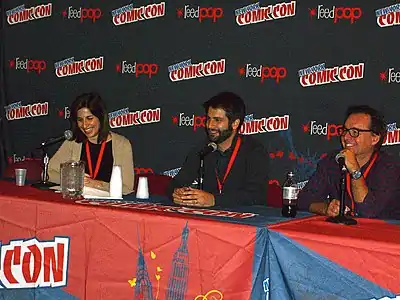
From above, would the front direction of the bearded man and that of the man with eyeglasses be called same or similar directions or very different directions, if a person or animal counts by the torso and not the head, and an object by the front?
same or similar directions

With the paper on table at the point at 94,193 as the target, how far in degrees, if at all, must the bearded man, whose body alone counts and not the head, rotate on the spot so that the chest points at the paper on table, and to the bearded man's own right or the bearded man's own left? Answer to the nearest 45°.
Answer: approximately 45° to the bearded man's own right

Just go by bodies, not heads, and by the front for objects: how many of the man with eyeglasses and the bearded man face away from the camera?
0

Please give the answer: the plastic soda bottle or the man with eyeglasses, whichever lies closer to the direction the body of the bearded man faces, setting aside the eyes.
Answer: the plastic soda bottle

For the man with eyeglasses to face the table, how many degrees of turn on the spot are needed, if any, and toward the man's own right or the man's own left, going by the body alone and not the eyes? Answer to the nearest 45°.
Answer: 0° — they already face it

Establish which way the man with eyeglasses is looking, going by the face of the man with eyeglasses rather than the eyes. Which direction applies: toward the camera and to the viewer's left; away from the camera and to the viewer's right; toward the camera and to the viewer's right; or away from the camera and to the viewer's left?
toward the camera and to the viewer's left

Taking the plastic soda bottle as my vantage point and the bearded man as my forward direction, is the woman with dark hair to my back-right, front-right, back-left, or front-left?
front-left

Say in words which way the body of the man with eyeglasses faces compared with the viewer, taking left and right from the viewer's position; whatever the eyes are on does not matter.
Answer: facing the viewer and to the left of the viewer
